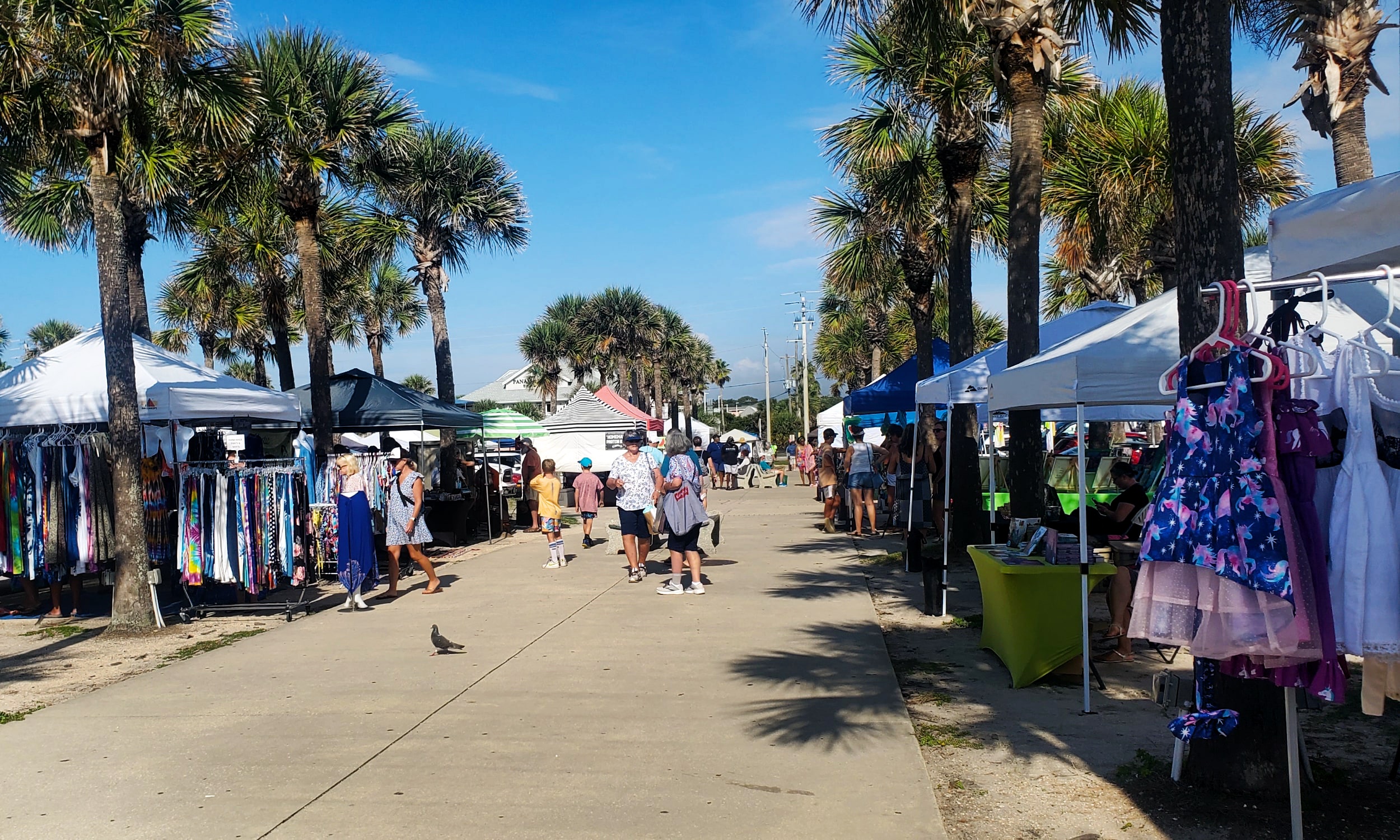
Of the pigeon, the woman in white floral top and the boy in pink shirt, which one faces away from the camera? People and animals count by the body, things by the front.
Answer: the boy in pink shirt

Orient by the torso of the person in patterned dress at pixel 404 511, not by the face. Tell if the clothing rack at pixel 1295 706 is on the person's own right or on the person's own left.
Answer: on the person's own left

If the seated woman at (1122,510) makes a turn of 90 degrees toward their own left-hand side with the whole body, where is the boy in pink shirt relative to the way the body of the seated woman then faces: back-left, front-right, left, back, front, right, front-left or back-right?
back-right

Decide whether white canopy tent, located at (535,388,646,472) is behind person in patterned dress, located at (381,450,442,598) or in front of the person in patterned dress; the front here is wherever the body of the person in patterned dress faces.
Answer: behind

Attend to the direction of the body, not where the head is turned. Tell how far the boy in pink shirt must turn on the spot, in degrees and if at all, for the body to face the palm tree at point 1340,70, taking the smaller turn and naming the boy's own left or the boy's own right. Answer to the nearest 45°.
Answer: approximately 135° to the boy's own right

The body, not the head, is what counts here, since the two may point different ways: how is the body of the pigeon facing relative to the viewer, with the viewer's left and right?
facing to the left of the viewer

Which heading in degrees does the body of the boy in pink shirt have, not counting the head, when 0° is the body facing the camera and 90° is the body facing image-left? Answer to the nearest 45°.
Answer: approximately 180°

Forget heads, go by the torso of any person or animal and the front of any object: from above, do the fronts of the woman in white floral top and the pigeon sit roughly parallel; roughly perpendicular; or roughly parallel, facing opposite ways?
roughly perpendicular

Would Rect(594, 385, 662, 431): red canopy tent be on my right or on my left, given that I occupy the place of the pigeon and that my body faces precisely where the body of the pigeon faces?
on my right

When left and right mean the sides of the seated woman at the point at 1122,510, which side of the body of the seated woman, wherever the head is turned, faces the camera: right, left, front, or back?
left

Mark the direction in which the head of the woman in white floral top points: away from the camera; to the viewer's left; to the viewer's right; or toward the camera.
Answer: toward the camera

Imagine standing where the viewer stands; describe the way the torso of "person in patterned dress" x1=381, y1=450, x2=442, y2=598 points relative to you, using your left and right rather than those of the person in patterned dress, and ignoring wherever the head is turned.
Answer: facing the viewer and to the left of the viewer

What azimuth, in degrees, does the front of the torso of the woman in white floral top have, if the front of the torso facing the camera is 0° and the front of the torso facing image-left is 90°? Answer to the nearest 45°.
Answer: approximately 0°
